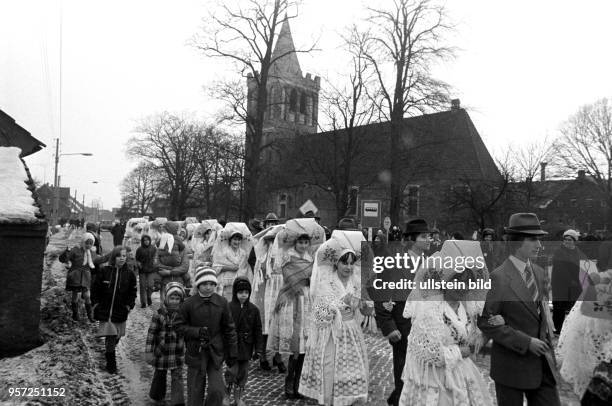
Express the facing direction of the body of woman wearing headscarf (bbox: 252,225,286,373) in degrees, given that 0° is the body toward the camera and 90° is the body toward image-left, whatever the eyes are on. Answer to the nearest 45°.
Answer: approximately 315°

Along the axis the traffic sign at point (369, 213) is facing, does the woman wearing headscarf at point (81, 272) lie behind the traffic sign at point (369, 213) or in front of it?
in front

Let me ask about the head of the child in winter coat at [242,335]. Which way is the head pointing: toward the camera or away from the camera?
toward the camera

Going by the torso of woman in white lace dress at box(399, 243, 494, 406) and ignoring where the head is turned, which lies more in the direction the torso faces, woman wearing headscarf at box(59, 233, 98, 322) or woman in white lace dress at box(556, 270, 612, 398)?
the woman in white lace dress

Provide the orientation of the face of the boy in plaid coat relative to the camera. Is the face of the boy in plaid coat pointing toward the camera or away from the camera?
toward the camera

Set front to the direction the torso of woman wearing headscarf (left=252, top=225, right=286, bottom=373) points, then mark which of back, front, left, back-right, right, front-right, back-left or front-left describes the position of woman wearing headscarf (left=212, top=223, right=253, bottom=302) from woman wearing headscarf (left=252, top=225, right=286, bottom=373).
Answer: back

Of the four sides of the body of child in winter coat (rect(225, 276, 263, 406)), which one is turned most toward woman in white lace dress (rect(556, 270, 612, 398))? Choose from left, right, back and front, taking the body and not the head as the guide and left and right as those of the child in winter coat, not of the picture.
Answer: left

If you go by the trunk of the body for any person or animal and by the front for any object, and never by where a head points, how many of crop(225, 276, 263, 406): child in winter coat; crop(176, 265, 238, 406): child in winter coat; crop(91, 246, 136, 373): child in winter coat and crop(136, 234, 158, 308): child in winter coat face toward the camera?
4

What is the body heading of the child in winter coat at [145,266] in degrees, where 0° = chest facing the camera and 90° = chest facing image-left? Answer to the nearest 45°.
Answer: approximately 0°

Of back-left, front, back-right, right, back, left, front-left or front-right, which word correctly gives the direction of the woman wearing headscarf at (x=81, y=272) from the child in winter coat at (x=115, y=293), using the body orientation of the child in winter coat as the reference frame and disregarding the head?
back

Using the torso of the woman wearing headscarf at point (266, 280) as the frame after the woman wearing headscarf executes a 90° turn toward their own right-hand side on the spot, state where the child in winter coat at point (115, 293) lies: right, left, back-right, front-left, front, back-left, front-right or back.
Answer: front-right

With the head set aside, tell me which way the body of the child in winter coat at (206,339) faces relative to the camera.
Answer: toward the camera

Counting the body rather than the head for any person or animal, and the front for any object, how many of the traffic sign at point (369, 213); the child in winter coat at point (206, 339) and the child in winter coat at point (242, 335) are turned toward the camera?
3

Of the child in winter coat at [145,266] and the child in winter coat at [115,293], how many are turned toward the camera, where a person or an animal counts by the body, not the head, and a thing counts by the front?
2

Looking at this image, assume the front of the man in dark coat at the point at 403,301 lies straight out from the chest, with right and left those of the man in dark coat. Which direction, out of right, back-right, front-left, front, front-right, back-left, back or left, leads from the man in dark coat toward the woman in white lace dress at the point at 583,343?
front-left

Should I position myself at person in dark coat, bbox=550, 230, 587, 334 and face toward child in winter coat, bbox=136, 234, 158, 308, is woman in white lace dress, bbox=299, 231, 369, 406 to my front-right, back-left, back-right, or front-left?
front-left

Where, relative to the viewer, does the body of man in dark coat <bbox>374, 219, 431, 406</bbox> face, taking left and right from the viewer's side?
facing the viewer and to the right of the viewer

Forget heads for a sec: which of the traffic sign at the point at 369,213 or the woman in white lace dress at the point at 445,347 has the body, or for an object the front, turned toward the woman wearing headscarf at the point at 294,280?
the traffic sign
